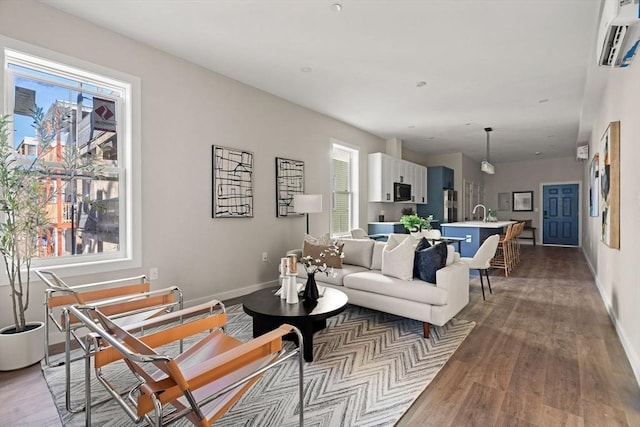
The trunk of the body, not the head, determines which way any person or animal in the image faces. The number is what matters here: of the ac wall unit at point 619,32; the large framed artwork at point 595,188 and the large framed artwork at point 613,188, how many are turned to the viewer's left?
3

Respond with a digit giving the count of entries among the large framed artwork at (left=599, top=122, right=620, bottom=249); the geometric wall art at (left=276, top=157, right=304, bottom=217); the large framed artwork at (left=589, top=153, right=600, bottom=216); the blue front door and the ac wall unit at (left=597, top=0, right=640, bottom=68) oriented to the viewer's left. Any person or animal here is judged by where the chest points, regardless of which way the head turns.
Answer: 3

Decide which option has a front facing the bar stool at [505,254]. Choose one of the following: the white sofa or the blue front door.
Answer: the blue front door

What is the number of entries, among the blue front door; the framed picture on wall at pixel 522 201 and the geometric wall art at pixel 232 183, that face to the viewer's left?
0

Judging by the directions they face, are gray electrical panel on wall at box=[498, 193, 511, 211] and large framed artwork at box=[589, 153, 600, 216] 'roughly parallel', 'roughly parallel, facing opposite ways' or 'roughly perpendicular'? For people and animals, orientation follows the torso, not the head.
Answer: roughly perpendicular

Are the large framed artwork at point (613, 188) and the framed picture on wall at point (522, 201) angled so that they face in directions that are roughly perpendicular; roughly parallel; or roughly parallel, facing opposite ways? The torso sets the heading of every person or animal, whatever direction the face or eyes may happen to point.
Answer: roughly perpendicular

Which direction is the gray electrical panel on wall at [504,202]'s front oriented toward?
toward the camera

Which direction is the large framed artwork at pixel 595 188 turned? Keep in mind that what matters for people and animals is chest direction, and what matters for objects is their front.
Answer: to the viewer's left

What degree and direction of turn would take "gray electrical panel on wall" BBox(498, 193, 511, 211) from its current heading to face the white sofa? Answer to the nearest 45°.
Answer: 0° — it already faces it

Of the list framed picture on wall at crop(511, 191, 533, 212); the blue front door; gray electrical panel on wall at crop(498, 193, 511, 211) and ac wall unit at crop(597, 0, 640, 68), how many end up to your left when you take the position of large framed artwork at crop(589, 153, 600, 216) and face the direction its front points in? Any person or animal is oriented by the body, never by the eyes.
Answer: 1

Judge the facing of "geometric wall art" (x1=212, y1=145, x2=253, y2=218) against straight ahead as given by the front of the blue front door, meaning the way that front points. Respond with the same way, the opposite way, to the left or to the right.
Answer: to the left

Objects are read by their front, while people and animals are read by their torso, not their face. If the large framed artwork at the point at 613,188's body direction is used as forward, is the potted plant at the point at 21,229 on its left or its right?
on its left

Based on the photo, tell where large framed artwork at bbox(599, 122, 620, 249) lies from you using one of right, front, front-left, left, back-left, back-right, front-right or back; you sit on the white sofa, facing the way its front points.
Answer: back-left

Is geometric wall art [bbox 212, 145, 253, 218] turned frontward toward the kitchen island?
no

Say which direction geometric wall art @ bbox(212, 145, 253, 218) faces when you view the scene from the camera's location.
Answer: facing the viewer and to the right of the viewer

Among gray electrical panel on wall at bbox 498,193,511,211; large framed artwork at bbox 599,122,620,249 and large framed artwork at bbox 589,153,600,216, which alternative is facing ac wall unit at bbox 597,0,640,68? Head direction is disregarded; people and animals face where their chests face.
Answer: the gray electrical panel on wall

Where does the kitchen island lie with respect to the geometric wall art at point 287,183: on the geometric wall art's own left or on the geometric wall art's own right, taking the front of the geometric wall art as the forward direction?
on the geometric wall art's own left

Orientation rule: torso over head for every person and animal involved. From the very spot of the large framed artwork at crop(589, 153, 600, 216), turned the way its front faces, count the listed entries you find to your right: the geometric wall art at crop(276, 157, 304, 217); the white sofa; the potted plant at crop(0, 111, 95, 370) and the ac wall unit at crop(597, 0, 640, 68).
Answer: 0

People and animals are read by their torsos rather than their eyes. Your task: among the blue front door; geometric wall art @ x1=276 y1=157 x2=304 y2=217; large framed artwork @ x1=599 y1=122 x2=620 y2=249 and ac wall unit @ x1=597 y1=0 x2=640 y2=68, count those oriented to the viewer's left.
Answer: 2

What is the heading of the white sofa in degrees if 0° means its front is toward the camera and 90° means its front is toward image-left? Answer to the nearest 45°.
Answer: approximately 45°

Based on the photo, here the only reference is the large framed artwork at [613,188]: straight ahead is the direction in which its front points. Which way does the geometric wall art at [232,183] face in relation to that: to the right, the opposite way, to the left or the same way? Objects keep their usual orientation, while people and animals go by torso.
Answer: the opposite way
